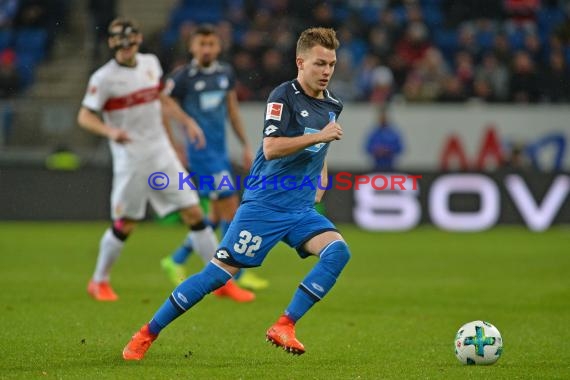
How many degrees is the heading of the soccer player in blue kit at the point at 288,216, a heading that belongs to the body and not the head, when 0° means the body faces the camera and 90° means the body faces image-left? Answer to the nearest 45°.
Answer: approximately 315°

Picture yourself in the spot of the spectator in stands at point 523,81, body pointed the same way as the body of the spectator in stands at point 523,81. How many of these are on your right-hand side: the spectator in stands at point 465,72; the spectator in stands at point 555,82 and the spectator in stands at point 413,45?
2

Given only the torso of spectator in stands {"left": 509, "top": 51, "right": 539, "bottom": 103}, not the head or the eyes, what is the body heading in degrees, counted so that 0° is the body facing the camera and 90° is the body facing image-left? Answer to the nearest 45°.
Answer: approximately 0°

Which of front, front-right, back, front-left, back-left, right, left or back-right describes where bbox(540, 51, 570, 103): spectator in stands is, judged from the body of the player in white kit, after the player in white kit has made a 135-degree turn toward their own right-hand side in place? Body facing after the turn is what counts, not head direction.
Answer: back-right

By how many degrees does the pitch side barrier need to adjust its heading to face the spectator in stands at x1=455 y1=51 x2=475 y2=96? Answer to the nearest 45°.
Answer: approximately 180°

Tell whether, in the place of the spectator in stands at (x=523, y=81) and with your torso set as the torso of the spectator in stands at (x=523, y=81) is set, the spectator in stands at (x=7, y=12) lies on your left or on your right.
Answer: on your right

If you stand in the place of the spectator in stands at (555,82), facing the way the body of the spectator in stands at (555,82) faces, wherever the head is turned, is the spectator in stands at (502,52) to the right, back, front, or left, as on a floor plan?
right

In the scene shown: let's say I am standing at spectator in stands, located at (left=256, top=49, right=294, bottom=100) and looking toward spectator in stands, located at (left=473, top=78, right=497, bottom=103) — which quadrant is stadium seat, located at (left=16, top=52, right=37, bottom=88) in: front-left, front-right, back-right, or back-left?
back-left

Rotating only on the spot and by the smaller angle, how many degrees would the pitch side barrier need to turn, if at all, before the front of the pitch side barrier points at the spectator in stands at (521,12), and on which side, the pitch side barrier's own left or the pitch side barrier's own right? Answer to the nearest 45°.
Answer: approximately 180°
